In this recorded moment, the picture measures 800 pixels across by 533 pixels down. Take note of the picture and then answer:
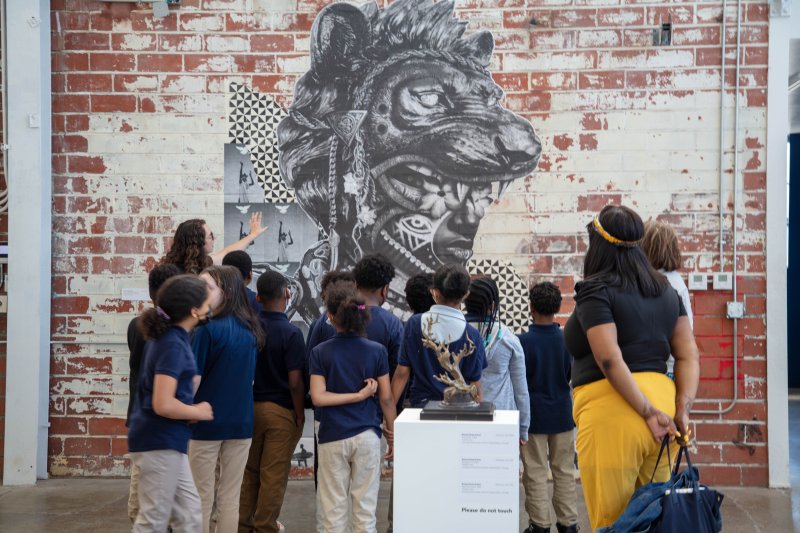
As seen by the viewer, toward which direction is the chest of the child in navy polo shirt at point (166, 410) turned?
to the viewer's right

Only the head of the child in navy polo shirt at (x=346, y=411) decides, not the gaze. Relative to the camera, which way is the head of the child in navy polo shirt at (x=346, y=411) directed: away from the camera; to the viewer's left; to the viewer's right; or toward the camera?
away from the camera

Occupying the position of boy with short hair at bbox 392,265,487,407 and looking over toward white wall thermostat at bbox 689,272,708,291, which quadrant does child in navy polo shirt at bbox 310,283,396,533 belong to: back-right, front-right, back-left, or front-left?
back-left

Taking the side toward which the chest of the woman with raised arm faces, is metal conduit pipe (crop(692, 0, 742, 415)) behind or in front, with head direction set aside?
in front

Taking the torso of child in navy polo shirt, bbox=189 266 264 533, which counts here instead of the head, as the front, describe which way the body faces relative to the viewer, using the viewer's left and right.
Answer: facing away from the viewer and to the left of the viewer

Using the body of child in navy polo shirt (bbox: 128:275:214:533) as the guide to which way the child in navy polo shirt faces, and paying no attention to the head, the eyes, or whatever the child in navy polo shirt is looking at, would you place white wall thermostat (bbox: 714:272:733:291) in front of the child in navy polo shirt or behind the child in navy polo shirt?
in front

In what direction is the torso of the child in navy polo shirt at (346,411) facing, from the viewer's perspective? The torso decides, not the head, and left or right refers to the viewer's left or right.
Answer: facing away from the viewer

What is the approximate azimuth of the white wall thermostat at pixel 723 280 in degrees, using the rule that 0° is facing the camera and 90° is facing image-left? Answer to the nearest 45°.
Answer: approximately 0°

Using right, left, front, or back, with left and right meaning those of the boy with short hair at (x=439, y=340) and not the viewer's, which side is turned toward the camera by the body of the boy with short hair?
back

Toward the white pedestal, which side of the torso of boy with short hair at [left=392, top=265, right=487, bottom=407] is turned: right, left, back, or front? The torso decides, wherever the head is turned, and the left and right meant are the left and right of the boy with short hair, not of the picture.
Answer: back

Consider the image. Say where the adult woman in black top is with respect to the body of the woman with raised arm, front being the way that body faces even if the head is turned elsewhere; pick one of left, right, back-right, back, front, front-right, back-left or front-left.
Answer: front-right

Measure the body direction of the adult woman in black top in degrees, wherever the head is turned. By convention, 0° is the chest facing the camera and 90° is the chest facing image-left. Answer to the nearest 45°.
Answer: approximately 135°
